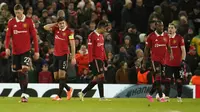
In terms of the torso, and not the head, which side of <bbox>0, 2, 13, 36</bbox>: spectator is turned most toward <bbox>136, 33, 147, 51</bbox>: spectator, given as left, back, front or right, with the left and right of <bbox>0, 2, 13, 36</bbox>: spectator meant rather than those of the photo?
left

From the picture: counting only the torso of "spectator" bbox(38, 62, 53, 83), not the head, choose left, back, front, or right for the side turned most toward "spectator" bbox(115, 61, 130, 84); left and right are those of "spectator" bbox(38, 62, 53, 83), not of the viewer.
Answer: left

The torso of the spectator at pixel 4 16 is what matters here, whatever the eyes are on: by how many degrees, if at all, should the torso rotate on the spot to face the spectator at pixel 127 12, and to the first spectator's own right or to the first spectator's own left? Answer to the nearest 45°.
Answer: approximately 90° to the first spectator's own left

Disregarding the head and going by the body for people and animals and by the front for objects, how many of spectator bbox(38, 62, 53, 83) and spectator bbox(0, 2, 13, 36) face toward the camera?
2

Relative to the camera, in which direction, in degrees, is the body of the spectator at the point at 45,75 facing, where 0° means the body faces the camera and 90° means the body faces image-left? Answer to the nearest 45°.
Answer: approximately 0°
